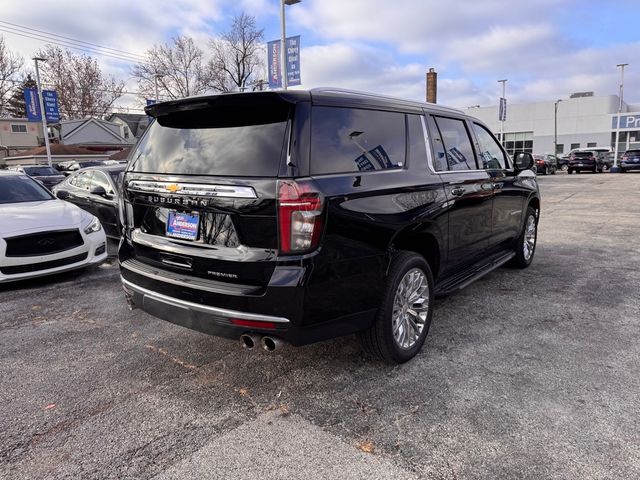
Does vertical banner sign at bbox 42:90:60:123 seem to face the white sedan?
yes

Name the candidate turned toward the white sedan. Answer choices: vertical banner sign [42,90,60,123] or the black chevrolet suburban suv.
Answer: the vertical banner sign

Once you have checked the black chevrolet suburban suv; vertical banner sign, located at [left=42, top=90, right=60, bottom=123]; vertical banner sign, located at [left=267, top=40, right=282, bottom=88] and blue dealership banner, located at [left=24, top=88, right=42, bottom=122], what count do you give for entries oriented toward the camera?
3

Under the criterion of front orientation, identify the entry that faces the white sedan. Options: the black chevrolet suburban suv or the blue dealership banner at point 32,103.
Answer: the blue dealership banner

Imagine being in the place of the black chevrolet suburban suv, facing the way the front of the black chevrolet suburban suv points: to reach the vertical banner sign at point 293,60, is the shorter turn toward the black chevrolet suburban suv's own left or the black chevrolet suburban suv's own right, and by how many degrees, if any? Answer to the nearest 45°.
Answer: approximately 45° to the black chevrolet suburban suv's own left

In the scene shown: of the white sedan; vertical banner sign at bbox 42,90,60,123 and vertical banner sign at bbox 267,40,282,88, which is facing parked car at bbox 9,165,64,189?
vertical banner sign at bbox 42,90,60,123

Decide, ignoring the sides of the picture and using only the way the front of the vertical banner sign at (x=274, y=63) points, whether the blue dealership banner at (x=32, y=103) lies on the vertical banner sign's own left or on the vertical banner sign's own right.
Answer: on the vertical banner sign's own right

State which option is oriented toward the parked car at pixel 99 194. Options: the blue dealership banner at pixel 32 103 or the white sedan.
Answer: the blue dealership banner

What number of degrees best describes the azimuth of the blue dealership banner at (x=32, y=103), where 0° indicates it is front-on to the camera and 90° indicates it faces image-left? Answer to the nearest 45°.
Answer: approximately 0°
